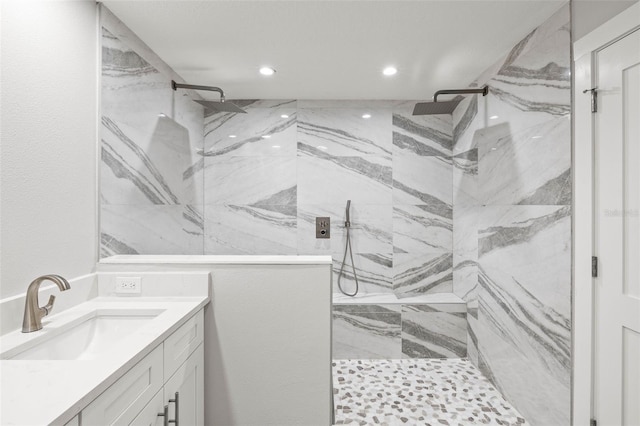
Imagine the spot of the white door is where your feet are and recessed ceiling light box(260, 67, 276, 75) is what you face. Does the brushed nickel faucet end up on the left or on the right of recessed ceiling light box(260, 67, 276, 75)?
left

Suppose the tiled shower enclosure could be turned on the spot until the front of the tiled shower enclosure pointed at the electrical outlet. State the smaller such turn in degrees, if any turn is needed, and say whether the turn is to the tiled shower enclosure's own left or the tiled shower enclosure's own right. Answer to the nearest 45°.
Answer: approximately 45° to the tiled shower enclosure's own right

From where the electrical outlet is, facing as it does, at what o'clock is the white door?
The white door is roughly at 10 o'clock from the electrical outlet.

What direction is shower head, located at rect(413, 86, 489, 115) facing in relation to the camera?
to the viewer's left
